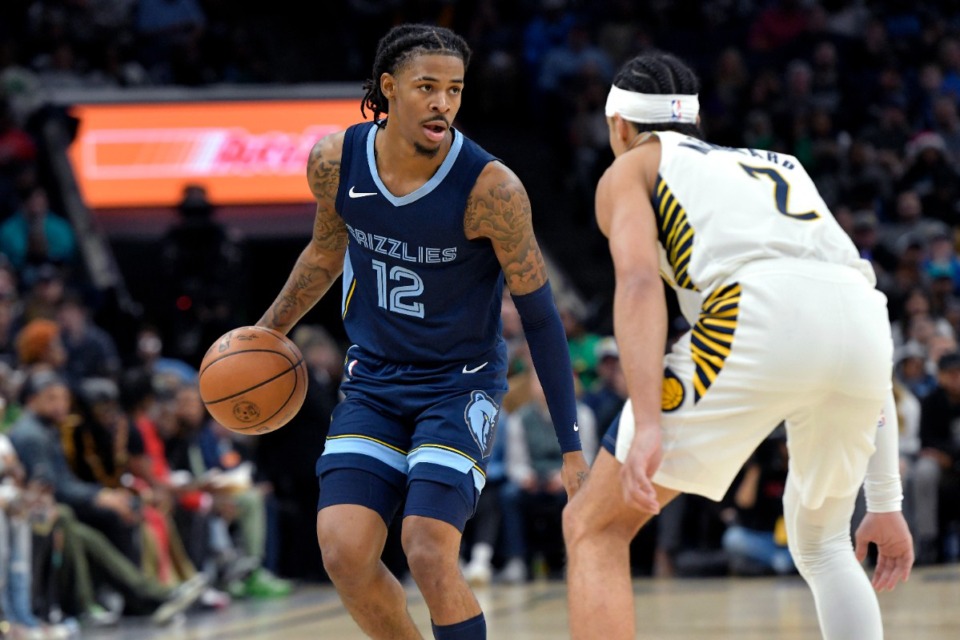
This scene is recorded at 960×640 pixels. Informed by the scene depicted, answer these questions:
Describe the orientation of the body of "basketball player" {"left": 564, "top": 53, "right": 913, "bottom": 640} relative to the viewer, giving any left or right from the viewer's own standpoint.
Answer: facing away from the viewer and to the left of the viewer

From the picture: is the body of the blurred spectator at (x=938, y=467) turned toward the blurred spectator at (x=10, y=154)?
no

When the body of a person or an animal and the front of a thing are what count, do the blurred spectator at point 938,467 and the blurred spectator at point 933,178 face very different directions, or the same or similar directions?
same or similar directions

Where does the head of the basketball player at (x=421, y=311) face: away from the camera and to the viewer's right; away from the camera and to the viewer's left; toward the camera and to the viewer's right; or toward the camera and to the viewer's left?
toward the camera and to the viewer's right

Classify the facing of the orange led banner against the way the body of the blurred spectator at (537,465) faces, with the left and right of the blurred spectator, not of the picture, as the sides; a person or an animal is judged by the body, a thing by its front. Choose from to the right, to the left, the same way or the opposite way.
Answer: the same way

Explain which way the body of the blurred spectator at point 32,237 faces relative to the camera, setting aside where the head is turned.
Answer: toward the camera

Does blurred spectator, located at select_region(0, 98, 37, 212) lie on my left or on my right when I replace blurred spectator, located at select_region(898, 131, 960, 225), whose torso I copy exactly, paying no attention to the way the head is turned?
on my right

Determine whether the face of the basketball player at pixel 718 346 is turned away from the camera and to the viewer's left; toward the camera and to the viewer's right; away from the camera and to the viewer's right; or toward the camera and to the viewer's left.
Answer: away from the camera and to the viewer's left

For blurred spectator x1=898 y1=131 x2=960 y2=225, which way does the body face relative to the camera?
toward the camera

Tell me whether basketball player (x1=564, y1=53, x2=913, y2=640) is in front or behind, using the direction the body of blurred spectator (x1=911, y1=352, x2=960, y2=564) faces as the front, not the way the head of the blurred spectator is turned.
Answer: in front

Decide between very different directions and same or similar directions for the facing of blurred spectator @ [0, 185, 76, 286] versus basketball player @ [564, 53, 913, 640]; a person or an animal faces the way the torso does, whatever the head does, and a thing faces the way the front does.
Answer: very different directions

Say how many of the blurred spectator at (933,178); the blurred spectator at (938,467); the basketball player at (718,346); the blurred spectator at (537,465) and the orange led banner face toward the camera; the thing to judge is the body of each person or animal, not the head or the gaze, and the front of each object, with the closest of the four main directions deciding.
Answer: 4

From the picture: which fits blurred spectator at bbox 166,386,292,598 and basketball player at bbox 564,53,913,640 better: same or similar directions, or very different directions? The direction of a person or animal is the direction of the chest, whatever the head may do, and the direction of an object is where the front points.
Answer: very different directions

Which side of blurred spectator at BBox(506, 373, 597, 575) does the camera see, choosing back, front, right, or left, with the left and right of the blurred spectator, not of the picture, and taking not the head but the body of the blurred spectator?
front

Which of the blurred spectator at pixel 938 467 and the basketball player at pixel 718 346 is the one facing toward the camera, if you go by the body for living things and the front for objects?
the blurred spectator

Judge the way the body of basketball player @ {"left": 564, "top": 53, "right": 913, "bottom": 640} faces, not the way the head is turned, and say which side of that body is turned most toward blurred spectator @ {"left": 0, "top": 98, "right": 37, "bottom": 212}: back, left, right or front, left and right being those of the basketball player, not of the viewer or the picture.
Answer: front

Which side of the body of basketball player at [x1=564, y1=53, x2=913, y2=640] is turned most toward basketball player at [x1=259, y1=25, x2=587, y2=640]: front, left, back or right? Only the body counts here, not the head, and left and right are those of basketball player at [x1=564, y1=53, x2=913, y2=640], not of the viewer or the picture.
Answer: front

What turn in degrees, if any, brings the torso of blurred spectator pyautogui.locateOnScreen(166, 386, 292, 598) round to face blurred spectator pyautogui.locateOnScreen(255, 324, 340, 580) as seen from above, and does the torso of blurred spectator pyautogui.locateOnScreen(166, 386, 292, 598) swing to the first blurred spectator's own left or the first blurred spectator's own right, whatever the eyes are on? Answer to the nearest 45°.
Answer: approximately 90° to the first blurred spectator's own left
